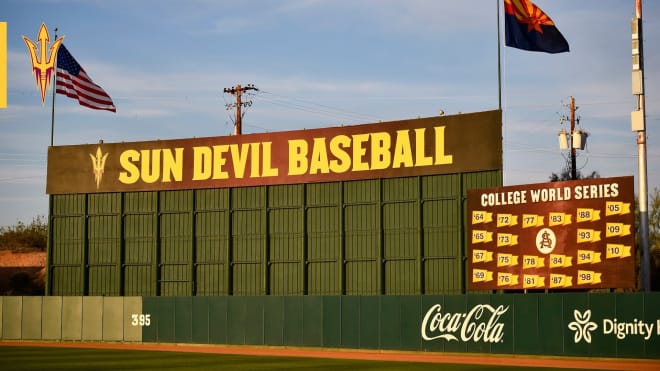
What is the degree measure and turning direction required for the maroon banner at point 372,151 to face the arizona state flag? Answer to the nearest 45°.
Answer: approximately 90° to its left

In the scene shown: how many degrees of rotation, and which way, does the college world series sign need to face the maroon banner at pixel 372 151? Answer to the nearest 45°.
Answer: approximately 90° to its right

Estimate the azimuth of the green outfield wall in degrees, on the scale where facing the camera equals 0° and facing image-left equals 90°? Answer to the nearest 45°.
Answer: approximately 45°

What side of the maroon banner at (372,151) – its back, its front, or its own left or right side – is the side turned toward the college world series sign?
left
